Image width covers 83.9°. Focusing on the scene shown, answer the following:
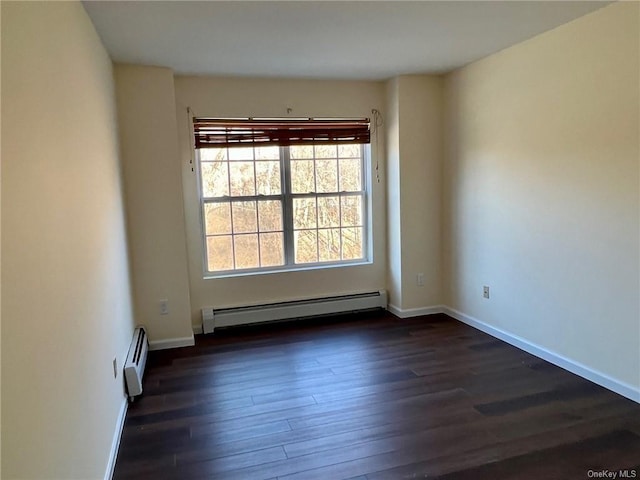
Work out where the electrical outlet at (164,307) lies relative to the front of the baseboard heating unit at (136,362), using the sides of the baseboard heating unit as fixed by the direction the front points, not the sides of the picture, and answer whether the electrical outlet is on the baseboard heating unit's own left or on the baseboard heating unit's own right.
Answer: on the baseboard heating unit's own left

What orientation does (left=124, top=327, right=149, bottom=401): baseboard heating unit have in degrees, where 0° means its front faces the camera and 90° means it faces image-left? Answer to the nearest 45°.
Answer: approximately 270°

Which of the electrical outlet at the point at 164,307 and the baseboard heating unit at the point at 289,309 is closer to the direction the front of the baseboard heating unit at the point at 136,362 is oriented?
the baseboard heating unit

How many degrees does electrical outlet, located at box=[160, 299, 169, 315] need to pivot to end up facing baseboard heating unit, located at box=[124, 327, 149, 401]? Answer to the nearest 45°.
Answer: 0° — it already faces it

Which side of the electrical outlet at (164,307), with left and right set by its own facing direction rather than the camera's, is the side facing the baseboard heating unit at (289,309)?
left

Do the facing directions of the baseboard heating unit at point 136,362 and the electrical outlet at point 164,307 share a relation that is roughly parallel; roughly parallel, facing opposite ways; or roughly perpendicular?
roughly perpendicular

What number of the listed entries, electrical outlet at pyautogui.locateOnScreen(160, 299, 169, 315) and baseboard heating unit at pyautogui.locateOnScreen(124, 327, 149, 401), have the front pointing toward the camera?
1
